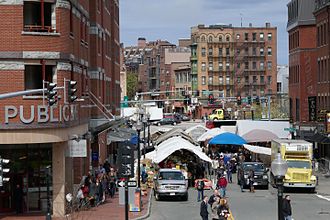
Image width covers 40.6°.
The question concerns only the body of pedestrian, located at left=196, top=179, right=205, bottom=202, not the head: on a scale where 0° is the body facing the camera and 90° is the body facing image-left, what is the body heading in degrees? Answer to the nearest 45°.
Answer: approximately 180°

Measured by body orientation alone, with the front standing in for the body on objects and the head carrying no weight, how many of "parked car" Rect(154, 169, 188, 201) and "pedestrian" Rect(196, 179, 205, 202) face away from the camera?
1

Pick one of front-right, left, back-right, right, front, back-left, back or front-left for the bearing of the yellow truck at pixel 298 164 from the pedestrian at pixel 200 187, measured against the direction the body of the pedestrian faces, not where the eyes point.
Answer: front-right

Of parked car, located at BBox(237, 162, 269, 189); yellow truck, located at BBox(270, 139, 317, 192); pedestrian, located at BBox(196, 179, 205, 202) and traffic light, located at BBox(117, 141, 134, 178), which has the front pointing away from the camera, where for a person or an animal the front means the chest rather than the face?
the pedestrian

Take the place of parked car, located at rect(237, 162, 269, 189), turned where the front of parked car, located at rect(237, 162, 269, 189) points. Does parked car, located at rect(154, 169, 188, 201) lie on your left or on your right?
on your right

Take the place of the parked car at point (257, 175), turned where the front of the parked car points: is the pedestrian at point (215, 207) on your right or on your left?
on your right

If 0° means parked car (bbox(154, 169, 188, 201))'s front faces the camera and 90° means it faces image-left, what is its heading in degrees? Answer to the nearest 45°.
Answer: approximately 0°

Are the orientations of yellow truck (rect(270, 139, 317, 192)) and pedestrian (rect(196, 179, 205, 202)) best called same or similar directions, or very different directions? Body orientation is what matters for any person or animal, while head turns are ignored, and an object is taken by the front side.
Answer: very different directions

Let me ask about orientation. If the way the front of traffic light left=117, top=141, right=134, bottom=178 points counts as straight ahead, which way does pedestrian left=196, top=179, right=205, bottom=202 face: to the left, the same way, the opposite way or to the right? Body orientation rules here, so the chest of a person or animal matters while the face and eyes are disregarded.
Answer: the opposite way
